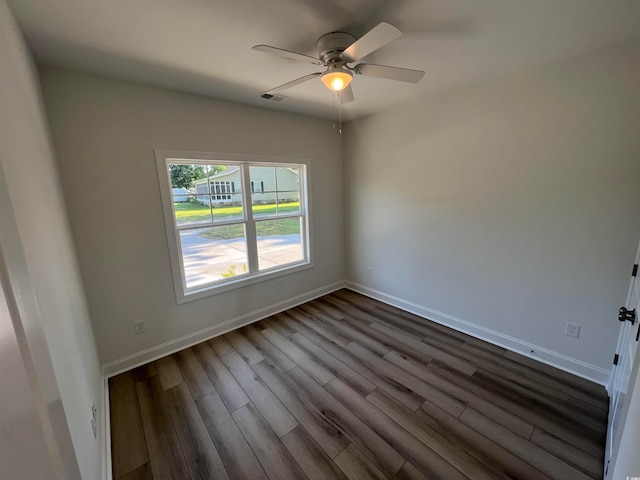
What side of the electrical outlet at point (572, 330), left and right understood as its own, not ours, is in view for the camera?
front

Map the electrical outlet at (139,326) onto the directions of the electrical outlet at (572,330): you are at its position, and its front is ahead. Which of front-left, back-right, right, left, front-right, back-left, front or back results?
front-right

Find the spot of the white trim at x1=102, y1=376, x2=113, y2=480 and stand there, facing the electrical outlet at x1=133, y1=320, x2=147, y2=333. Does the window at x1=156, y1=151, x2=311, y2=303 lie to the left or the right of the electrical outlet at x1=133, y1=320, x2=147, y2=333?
right

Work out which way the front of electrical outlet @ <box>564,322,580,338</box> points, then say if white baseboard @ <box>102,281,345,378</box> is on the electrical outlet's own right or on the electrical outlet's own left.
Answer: on the electrical outlet's own right

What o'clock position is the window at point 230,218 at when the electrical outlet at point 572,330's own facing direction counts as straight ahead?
The window is roughly at 2 o'clock from the electrical outlet.

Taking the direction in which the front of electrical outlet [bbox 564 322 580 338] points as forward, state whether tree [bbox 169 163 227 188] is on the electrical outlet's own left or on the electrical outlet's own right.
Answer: on the electrical outlet's own right
